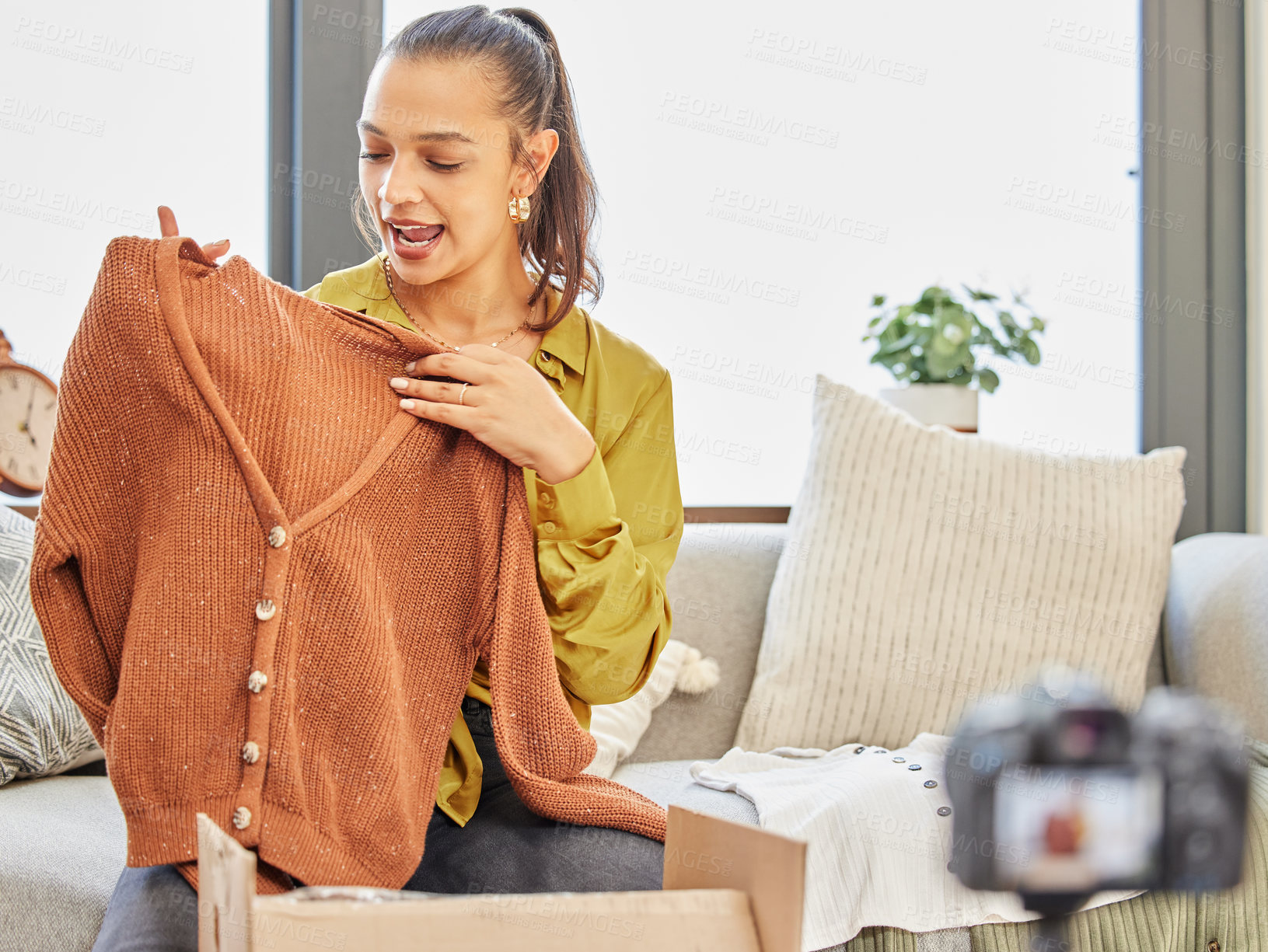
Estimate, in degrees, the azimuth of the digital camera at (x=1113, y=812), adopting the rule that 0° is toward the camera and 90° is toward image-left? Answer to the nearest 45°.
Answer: approximately 180°

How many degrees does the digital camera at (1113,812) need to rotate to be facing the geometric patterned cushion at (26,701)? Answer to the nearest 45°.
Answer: approximately 45° to its left

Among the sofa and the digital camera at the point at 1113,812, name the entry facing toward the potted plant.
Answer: the digital camera

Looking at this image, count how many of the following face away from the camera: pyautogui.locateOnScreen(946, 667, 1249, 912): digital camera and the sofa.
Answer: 1

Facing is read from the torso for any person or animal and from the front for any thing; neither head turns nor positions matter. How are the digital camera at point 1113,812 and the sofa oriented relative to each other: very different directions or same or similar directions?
very different directions

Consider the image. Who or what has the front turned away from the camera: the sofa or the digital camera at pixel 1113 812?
the digital camera

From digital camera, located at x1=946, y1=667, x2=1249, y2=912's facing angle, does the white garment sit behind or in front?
in front

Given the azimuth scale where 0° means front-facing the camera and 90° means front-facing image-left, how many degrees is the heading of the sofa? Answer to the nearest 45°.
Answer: approximately 0°
